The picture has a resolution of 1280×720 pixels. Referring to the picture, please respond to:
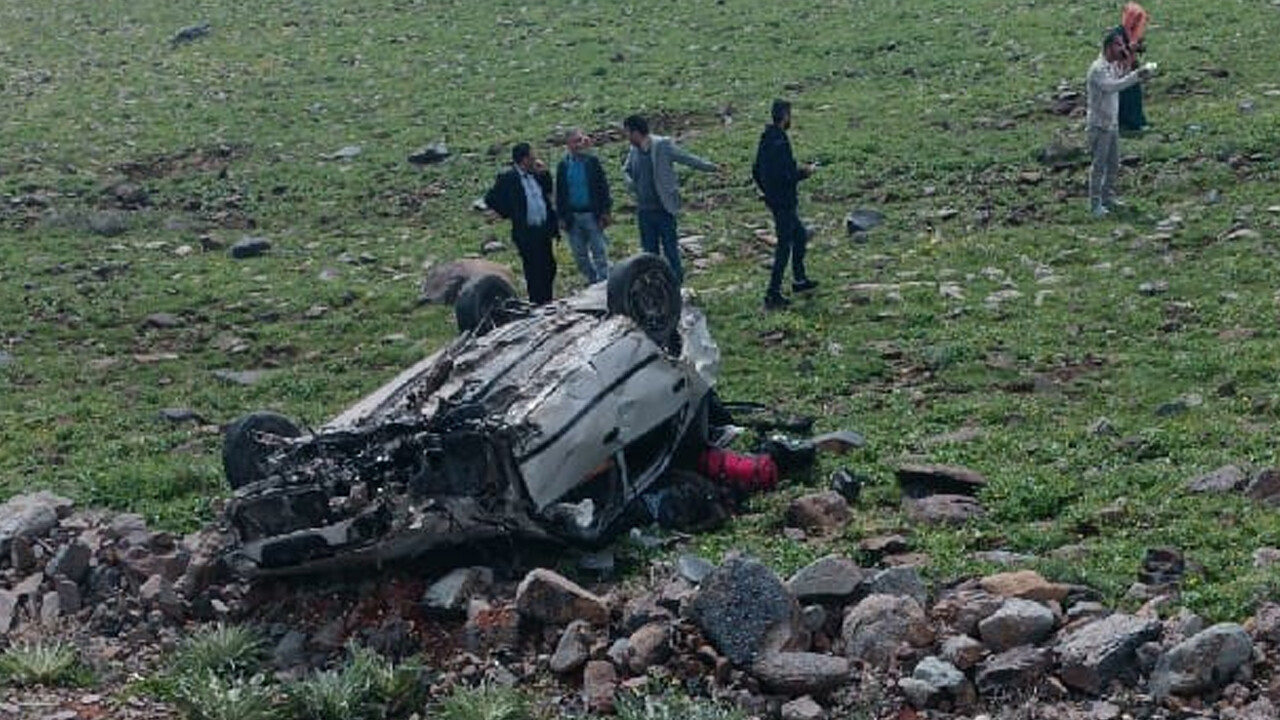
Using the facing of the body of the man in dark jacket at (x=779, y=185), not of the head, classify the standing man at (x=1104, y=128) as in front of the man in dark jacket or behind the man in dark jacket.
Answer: in front

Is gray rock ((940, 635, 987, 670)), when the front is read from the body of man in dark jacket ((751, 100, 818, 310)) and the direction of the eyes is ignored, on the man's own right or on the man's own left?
on the man's own right

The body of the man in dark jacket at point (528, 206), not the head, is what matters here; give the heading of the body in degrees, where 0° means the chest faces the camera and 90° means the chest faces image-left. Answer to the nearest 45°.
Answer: approximately 315°

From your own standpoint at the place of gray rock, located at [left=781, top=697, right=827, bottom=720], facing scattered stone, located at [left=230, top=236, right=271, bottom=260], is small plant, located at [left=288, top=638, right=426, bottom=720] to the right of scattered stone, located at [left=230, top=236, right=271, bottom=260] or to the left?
left

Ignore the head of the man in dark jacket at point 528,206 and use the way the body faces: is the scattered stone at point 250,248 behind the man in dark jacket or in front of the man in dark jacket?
behind

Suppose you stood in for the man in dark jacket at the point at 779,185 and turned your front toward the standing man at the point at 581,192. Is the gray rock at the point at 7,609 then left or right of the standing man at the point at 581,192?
left

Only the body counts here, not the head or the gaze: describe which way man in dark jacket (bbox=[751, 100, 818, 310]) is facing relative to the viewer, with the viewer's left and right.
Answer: facing to the right of the viewer

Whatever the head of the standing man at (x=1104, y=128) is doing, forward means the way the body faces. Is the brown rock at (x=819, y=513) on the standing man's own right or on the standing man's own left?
on the standing man's own right
